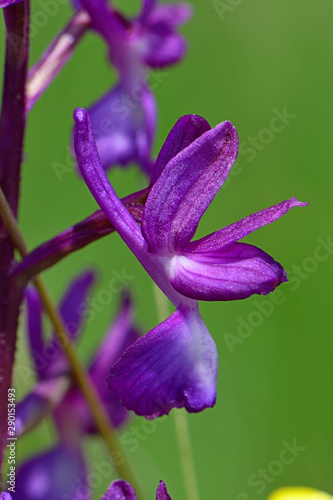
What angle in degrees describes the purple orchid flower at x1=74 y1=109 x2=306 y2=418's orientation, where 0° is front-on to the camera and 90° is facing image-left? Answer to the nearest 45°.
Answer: approximately 270°
